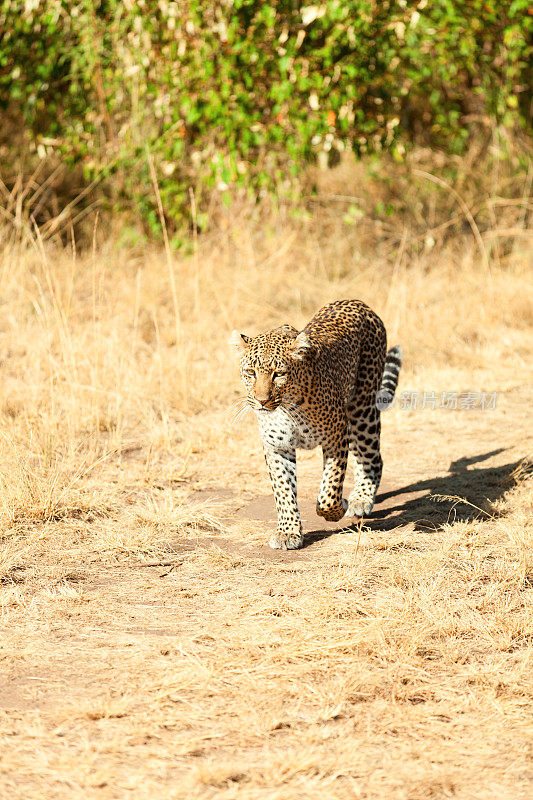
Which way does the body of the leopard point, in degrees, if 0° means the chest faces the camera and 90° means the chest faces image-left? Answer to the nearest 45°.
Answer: approximately 45°

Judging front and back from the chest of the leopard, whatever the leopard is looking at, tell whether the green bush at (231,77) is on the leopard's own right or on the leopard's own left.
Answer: on the leopard's own right
